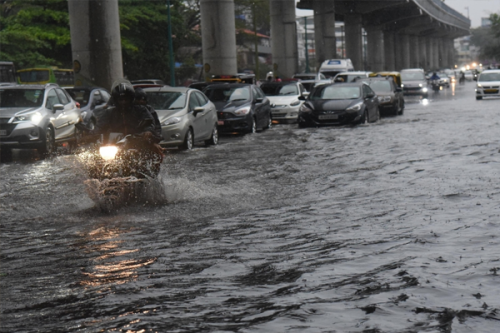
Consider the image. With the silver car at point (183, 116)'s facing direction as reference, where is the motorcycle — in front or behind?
in front

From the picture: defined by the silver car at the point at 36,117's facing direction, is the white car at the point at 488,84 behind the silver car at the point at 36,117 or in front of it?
behind

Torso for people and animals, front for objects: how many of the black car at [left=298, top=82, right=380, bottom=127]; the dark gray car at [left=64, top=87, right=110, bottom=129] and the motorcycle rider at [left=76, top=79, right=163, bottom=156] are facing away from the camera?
0

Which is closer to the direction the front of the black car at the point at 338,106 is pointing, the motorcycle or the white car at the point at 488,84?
the motorcycle

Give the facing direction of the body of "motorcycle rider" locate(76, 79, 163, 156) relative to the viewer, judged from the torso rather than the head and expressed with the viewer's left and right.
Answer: facing the viewer

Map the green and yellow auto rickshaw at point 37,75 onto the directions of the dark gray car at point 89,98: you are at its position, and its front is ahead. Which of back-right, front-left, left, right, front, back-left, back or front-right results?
back-right

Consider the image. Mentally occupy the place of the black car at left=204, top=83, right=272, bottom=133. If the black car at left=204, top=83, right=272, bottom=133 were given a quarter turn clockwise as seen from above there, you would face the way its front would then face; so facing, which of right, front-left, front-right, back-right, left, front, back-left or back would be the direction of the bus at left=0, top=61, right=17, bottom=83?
front

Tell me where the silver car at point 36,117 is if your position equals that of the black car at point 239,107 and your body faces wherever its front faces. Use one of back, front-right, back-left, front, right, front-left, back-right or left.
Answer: front

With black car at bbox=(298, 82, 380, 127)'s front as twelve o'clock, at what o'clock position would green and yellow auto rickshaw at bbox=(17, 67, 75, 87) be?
The green and yellow auto rickshaw is roughly at 3 o'clock from the black car.

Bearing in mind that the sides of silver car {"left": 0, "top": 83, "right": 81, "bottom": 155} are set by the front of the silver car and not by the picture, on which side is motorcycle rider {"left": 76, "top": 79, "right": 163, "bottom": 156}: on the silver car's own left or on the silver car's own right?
on the silver car's own left

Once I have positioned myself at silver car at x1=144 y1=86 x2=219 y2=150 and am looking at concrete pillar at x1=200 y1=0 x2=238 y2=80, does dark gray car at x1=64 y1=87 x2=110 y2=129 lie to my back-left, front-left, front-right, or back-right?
front-left

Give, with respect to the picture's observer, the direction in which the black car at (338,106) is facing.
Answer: facing the viewer and to the left of the viewer
